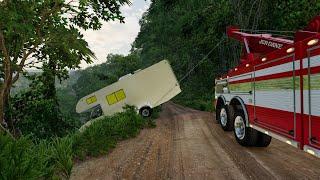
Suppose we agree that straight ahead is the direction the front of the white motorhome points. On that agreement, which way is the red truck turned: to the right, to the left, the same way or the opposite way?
to the left
